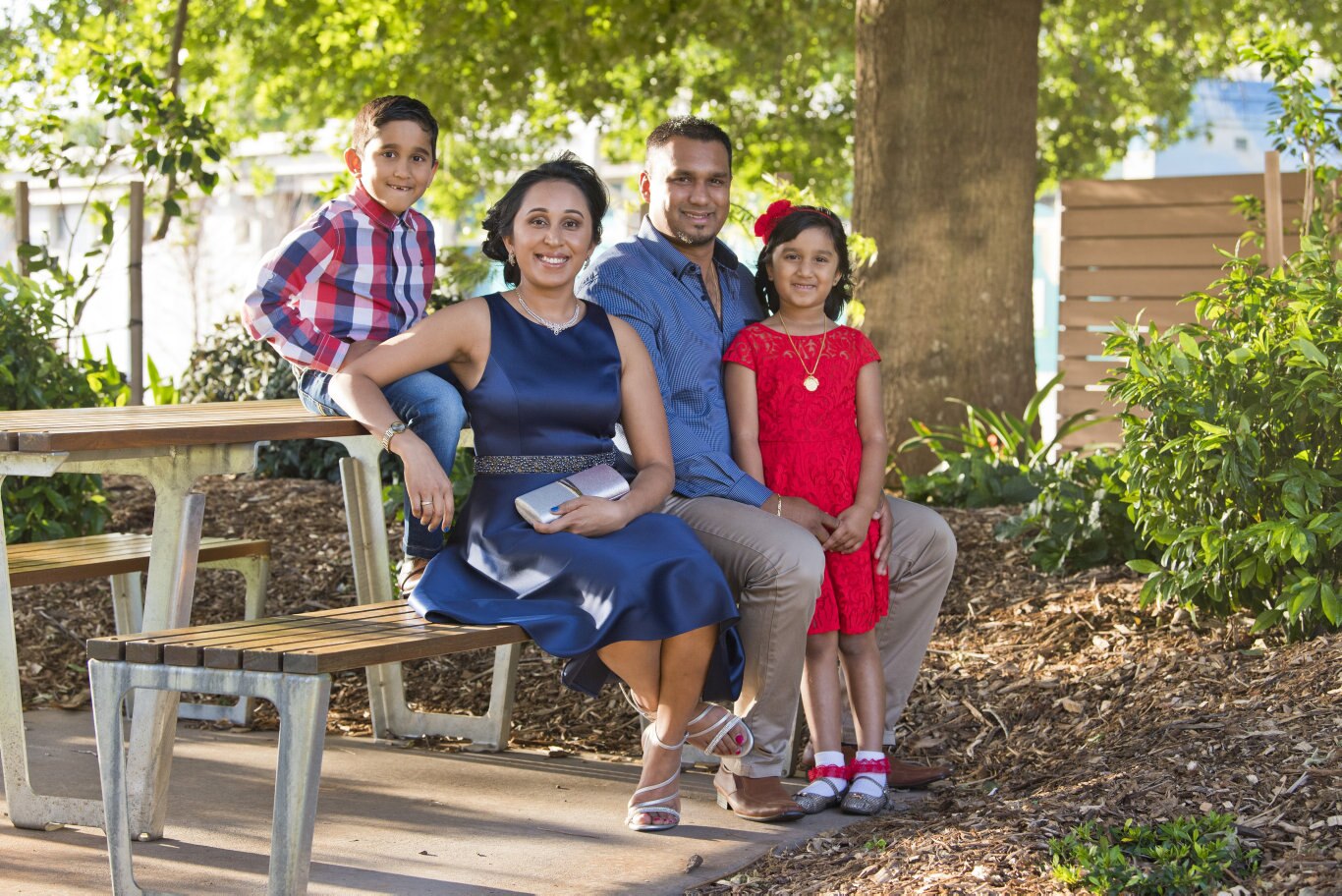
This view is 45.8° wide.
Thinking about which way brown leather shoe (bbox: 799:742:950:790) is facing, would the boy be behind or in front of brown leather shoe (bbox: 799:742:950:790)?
behind

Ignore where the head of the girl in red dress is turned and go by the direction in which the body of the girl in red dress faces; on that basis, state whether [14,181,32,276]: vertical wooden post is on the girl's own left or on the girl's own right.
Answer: on the girl's own right

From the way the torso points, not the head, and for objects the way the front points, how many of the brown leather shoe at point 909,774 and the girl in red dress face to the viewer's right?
1

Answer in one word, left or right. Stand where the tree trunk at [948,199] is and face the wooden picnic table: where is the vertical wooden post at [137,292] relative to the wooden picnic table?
right

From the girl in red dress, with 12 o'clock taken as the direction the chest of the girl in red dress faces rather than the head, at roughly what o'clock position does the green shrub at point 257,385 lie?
The green shrub is roughly at 5 o'clock from the girl in red dress.

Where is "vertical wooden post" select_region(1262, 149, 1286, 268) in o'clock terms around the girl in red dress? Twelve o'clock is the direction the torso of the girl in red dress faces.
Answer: The vertical wooden post is roughly at 7 o'clock from the girl in red dress.

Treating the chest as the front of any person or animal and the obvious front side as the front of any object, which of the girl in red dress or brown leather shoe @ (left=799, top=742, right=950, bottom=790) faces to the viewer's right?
the brown leather shoe

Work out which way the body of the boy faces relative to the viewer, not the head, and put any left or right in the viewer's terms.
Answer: facing the viewer and to the right of the viewer

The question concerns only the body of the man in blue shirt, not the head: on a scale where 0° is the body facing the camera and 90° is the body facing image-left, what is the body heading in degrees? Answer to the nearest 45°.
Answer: approximately 315°

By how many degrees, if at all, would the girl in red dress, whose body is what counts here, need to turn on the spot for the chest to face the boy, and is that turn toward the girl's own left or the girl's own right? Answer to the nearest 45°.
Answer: approximately 90° to the girl's own right

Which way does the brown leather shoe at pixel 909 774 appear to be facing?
to the viewer's right

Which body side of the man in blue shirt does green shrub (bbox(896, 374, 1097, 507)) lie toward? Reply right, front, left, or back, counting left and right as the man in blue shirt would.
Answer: left
